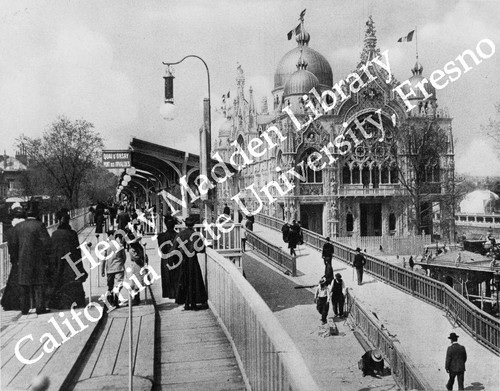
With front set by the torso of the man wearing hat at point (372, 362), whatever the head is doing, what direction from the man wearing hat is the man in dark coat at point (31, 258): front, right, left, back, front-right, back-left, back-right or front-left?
right

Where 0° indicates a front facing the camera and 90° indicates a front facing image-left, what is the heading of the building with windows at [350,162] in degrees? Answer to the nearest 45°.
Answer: approximately 0°

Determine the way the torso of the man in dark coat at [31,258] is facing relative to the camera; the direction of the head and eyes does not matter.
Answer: away from the camera

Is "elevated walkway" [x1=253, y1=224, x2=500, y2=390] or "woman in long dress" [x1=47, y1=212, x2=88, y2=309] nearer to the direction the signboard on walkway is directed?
the woman in long dress

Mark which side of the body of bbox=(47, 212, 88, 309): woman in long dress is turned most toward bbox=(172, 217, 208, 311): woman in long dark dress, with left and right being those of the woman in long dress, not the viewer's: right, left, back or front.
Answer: right

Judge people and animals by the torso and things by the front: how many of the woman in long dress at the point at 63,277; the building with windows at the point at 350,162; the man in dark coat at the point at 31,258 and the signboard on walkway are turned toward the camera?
2

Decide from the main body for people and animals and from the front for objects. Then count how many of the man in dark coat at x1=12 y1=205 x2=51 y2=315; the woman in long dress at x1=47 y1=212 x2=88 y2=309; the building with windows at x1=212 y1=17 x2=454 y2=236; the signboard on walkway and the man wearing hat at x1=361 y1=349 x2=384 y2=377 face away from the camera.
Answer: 2

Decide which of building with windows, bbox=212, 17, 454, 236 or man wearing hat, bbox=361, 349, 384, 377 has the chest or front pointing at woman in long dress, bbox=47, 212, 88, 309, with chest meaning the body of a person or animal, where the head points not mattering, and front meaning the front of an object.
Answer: the building with windows

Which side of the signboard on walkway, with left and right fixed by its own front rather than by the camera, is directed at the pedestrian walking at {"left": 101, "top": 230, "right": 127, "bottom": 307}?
front

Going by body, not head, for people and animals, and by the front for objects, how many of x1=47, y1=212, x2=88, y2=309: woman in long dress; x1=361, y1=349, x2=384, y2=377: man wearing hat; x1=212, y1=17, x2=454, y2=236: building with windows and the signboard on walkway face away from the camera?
1

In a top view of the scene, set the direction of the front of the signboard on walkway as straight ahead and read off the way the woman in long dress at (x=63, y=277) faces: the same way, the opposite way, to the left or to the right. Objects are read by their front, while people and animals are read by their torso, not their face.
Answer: the opposite way

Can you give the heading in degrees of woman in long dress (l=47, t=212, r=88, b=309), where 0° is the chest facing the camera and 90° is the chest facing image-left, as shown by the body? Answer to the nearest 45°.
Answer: approximately 180°
